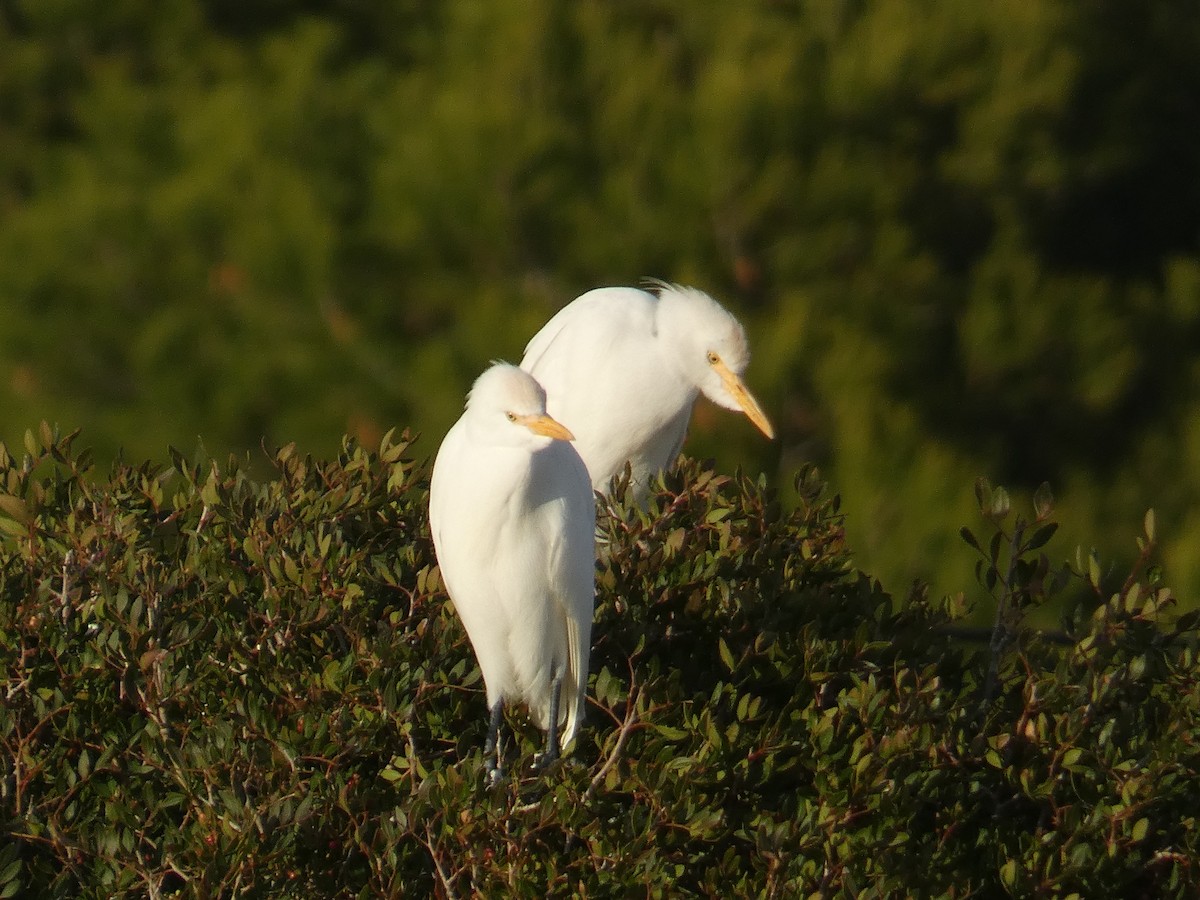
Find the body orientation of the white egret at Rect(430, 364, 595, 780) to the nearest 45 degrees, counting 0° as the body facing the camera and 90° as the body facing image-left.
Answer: approximately 0°

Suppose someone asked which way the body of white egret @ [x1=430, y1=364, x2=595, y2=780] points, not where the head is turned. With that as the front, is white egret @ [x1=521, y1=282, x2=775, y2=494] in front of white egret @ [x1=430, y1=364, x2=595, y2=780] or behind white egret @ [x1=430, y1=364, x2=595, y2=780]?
behind

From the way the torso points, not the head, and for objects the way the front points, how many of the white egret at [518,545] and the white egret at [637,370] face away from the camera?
0

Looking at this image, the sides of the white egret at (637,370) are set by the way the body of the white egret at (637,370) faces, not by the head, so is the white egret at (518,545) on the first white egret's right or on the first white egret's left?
on the first white egret's right
